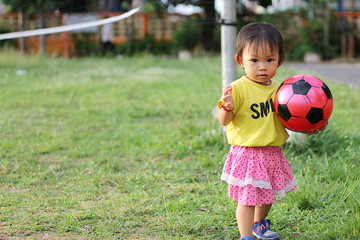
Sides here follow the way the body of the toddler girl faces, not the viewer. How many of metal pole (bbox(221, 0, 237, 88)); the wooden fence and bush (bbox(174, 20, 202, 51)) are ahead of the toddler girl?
0

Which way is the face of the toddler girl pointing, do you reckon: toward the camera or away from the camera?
toward the camera

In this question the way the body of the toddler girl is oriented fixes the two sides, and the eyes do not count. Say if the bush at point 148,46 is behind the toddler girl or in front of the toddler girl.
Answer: behind

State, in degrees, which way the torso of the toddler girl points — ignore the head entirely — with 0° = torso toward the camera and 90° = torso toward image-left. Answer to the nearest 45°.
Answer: approximately 315°

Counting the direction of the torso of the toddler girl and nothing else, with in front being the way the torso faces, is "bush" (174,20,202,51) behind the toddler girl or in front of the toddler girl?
behind

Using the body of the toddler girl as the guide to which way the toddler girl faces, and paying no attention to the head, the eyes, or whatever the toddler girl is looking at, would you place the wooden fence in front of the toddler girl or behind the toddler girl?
behind

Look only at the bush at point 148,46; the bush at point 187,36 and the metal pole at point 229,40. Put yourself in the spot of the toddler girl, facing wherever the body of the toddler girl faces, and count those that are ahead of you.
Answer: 0

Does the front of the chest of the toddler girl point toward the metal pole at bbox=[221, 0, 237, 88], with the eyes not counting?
no
